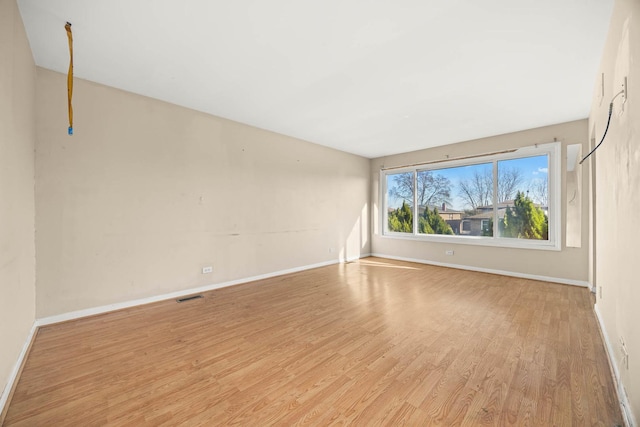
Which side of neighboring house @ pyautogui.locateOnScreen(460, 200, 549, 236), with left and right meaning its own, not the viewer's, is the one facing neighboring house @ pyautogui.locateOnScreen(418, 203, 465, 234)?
right

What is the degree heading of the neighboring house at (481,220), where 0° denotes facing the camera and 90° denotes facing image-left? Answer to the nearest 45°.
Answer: approximately 0°
